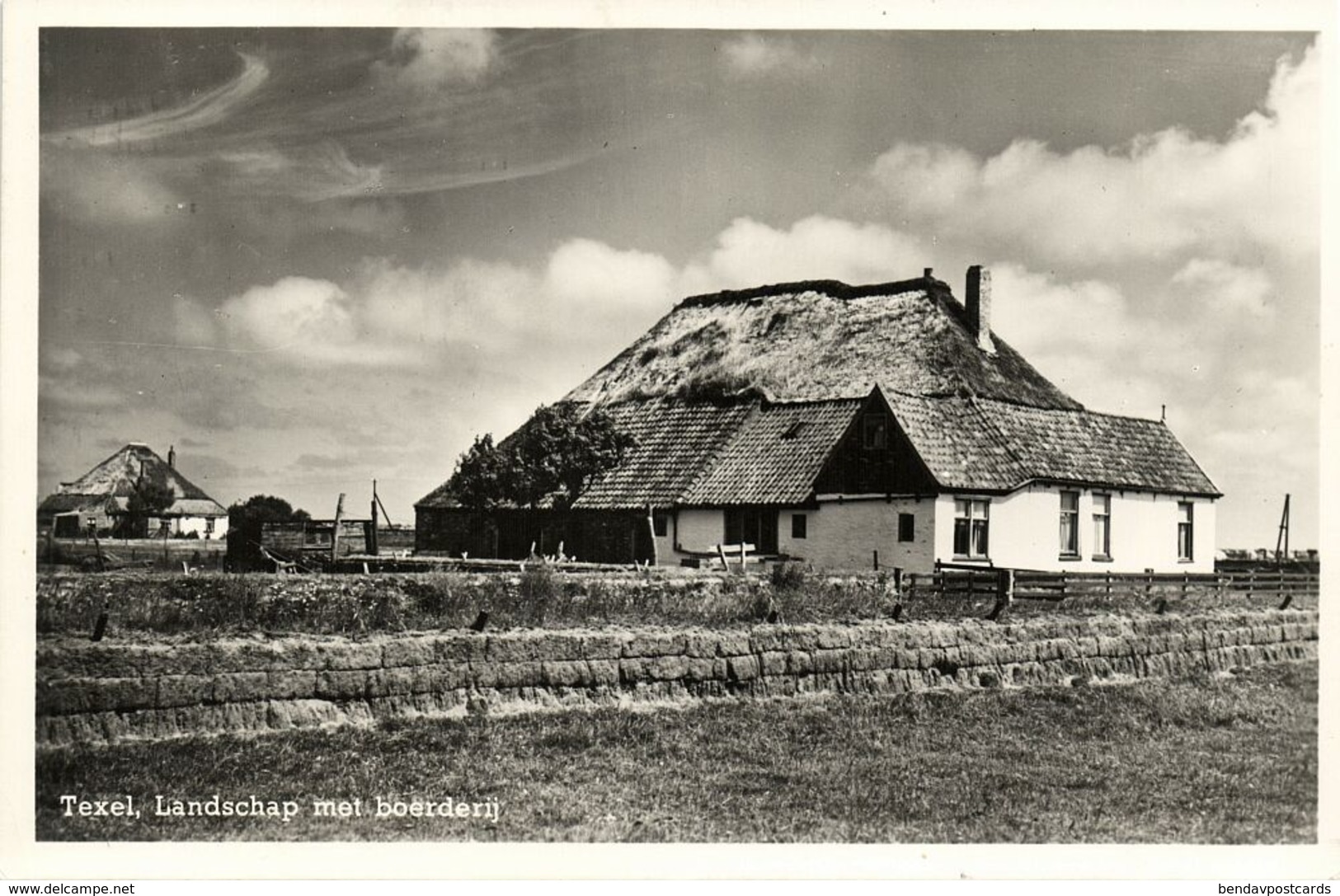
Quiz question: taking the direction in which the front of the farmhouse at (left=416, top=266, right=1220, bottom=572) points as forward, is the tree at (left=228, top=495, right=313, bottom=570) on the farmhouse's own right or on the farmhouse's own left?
on the farmhouse's own right

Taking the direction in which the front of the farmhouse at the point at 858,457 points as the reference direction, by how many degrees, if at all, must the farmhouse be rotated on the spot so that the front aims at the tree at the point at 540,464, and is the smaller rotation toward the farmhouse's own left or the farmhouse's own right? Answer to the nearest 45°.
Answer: approximately 135° to the farmhouse's own right

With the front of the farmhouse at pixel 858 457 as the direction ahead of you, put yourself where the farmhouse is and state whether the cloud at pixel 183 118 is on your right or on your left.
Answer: on your right

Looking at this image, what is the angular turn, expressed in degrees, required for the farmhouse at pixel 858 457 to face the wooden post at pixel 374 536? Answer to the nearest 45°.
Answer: approximately 135° to its right

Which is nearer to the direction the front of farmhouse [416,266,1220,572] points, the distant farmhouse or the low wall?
the low wall

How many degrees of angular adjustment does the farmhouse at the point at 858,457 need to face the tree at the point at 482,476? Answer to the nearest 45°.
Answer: approximately 135° to its right

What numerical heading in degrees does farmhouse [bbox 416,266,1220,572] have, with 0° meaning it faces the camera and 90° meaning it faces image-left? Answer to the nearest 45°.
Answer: approximately 315°

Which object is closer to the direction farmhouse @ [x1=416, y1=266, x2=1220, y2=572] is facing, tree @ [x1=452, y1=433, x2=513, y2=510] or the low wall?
the low wall
